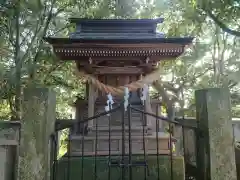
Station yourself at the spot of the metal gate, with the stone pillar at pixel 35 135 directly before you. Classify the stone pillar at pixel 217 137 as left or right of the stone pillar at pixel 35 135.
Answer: left

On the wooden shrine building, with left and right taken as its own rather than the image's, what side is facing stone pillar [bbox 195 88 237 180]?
front

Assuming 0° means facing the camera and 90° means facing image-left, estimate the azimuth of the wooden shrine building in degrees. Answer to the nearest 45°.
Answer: approximately 0°
